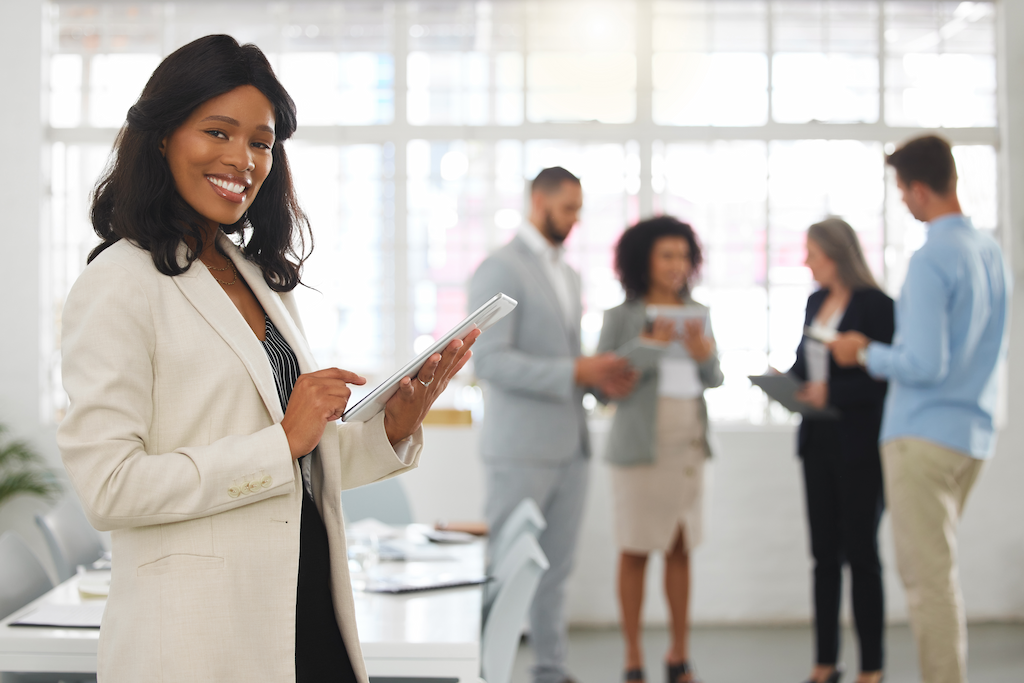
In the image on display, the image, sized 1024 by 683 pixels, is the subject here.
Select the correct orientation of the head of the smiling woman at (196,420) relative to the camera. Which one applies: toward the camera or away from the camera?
toward the camera

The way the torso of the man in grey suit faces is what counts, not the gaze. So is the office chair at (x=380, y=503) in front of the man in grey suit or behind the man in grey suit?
behind

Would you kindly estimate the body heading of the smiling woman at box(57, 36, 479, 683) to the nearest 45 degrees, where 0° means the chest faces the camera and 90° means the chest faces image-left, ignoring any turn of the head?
approximately 315°

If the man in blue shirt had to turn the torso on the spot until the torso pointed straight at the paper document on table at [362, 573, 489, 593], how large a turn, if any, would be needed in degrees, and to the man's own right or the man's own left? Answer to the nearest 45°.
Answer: approximately 90° to the man's own left

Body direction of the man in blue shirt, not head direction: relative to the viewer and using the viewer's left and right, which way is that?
facing away from the viewer and to the left of the viewer

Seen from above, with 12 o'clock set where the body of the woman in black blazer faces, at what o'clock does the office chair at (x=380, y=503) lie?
The office chair is roughly at 1 o'clock from the woman in black blazer.

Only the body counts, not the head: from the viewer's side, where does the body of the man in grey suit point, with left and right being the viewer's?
facing the viewer and to the right of the viewer

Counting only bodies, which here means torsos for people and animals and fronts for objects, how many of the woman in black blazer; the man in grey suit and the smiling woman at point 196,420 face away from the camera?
0

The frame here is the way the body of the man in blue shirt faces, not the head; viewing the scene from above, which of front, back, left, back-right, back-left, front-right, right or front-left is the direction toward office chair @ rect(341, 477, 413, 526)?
front-left

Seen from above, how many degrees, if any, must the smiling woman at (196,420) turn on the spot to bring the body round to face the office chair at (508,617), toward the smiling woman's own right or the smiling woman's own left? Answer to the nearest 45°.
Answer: approximately 90° to the smiling woman's own left

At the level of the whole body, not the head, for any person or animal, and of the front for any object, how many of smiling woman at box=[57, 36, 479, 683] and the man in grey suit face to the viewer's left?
0

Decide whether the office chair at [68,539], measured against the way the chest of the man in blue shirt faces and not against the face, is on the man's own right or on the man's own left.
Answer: on the man's own left

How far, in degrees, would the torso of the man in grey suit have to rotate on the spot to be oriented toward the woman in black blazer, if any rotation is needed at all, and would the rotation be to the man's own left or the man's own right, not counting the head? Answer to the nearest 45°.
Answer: approximately 45° to the man's own left

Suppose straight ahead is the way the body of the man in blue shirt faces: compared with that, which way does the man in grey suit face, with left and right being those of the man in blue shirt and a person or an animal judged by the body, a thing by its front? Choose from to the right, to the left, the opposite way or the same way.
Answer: the opposite way

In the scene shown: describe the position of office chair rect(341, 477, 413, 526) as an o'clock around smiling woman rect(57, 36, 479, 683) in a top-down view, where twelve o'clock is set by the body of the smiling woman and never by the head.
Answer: The office chair is roughly at 8 o'clock from the smiling woman.

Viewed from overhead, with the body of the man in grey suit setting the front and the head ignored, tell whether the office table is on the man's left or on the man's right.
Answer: on the man's right
